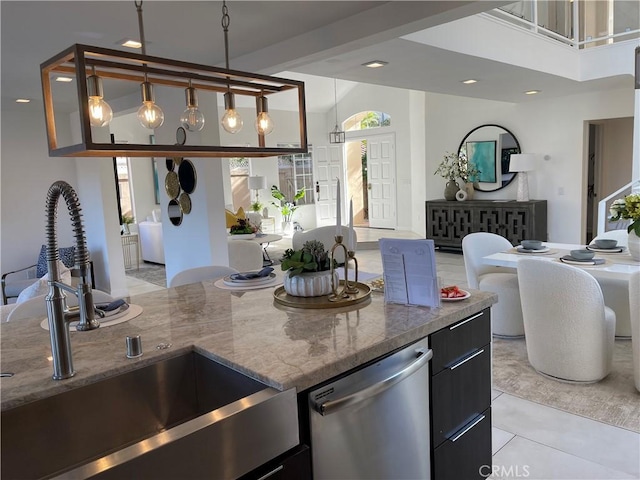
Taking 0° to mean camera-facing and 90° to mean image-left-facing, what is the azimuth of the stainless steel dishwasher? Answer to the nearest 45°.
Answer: approximately 315°

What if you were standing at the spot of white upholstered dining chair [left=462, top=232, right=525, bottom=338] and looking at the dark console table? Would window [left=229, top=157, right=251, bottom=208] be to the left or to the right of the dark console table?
left

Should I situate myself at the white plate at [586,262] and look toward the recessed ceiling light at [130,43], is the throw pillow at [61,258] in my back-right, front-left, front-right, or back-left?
front-right

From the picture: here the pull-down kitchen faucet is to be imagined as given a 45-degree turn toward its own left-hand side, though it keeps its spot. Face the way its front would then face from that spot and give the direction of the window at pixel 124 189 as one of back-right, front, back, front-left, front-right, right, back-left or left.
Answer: left

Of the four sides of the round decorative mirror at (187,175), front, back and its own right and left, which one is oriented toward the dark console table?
left

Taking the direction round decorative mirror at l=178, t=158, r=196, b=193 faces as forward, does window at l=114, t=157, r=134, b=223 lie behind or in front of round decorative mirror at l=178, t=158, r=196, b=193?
behind

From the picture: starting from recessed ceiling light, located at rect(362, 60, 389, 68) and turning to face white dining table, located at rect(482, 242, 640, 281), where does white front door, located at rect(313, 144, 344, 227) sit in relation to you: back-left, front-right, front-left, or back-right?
back-left

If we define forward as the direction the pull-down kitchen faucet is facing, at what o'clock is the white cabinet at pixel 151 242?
The white cabinet is roughly at 8 o'clock from the pull-down kitchen faucet.

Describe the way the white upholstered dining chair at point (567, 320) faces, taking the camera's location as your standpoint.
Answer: facing away from the viewer and to the right of the viewer

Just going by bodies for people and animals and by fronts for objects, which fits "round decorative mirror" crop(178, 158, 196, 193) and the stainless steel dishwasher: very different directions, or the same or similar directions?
same or similar directions

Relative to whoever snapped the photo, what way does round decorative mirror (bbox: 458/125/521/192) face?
facing the viewer

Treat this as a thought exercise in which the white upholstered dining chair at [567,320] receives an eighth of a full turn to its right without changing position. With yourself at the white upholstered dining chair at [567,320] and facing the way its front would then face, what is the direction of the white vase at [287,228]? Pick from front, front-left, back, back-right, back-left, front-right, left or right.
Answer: back-left

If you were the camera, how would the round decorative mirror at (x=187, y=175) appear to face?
facing the viewer and to the left of the viewer

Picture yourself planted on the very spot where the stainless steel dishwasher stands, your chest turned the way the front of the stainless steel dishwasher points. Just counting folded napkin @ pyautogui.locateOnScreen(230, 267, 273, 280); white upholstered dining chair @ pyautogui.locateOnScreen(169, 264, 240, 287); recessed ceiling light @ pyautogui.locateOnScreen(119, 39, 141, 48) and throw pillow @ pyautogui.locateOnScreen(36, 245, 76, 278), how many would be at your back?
4

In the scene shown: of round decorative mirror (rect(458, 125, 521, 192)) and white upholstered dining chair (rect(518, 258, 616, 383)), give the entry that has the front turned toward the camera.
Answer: the round decorative mirror

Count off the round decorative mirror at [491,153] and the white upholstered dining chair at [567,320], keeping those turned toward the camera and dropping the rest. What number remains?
1
